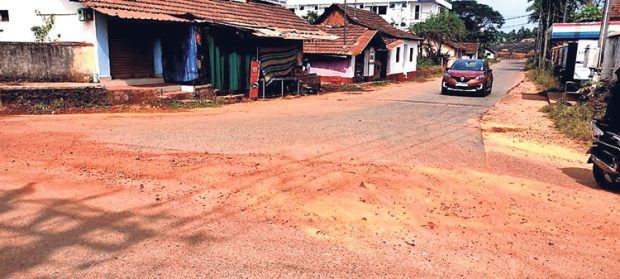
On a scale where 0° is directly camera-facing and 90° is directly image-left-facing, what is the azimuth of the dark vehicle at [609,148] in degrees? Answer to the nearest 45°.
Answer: approximately 270°

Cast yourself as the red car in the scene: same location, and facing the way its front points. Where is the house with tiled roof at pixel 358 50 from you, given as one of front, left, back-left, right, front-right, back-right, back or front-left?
back-right

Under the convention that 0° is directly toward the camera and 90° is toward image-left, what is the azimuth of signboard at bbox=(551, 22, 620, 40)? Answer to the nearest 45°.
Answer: approximately 0°

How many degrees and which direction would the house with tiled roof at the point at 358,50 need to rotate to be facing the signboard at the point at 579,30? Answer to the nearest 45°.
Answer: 0° — it already faces it

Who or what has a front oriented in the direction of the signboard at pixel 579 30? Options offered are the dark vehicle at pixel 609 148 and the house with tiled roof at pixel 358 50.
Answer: the house with tiled roof

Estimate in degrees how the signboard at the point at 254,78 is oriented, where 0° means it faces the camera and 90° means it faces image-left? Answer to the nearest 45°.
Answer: approximately 0°

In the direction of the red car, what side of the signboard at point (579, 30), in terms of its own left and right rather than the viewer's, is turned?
right
